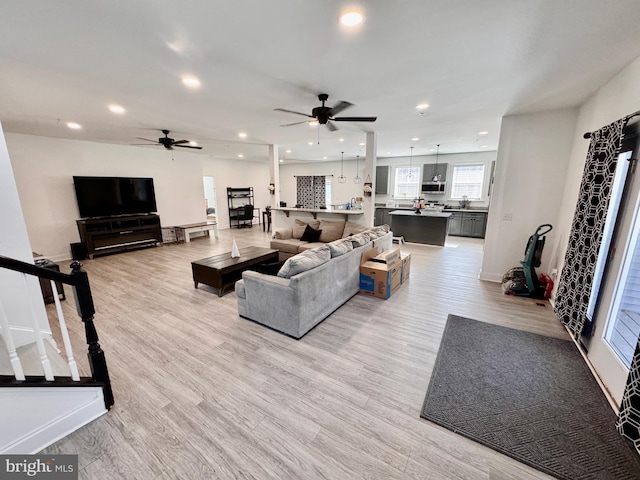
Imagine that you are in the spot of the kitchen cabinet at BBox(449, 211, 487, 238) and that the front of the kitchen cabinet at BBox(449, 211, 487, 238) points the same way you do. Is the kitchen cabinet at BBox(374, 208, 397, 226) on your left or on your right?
on your right

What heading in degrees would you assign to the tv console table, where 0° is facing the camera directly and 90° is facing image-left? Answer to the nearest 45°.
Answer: approximately 315°

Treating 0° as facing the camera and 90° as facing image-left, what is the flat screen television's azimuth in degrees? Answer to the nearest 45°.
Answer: approximately 315°

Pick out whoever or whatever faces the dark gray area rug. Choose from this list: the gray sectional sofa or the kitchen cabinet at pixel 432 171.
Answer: the kitchen cabinet

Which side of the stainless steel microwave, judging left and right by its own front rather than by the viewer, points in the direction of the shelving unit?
right

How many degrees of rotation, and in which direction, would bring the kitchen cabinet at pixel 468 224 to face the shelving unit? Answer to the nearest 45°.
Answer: approximately 90° to its right

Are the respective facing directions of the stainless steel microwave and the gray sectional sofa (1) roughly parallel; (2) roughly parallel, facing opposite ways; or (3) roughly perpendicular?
roughly perpendicular

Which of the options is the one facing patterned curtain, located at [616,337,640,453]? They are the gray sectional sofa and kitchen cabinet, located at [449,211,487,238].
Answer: the kitchen cabinet

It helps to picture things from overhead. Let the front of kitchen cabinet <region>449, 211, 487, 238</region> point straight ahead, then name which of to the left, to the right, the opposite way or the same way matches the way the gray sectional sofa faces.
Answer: to the right

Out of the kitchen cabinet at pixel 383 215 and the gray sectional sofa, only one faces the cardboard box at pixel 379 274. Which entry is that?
the kitchen cabinet
